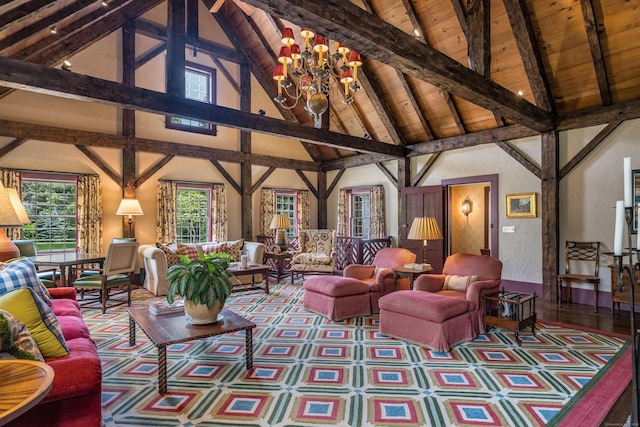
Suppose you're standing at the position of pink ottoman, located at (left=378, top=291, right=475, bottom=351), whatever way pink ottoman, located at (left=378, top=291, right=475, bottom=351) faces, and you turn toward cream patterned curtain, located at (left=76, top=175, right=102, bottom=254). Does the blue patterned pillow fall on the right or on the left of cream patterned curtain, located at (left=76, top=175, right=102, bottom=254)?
left

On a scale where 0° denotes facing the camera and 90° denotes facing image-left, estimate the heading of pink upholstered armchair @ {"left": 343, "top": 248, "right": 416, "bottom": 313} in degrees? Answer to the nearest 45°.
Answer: approximately 45°

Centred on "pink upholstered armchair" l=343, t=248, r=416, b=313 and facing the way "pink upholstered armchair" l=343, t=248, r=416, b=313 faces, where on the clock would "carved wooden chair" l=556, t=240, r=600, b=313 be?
The carved wooden chair is roughly at 7 o'clock from the pink upholstered armchair.

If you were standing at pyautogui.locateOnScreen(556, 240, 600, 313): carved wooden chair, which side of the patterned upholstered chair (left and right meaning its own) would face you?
left

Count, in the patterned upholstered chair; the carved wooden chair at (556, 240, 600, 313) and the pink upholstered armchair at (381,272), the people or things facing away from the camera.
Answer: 0

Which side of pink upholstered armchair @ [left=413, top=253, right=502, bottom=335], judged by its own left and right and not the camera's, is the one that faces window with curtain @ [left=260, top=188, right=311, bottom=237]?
right

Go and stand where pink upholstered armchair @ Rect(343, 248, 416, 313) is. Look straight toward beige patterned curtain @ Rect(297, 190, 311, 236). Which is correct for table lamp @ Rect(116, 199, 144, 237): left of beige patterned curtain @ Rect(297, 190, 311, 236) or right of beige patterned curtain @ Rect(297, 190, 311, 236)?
left

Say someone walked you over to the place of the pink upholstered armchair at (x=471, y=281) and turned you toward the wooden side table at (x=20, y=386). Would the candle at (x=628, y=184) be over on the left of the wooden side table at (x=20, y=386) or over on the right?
left

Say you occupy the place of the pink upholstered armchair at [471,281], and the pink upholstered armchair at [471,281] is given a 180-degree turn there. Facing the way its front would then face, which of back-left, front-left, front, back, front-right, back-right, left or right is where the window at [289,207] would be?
left

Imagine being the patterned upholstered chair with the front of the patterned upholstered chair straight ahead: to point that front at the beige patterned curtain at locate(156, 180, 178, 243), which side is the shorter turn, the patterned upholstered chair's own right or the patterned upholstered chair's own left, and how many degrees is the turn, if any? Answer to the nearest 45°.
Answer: approximately 45° to the patterned upholstered chair's own right

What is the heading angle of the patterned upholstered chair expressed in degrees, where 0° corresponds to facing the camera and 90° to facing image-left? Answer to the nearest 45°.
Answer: approximately 45°

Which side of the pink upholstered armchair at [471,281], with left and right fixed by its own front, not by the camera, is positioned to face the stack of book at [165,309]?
front

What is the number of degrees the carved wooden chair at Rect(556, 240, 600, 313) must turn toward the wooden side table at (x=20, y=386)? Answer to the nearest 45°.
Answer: approximately 45° to its left

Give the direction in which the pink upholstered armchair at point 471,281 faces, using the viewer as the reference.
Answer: facing the viewer and to the left of the viewer

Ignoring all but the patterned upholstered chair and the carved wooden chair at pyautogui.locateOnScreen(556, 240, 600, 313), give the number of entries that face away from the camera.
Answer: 0
